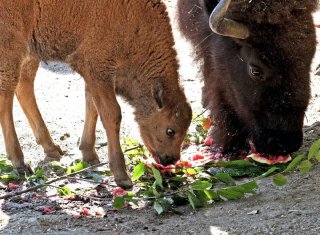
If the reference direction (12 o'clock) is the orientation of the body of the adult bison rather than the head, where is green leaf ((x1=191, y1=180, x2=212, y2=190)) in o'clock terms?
The green leaf is roughly at 3 o'clock from the adult bison.

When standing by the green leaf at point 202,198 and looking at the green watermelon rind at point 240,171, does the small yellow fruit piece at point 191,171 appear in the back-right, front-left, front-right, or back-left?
front-left

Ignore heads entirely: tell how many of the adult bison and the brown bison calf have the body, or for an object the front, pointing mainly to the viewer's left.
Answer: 0

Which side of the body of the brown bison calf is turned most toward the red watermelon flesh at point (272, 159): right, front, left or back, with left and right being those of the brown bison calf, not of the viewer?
front

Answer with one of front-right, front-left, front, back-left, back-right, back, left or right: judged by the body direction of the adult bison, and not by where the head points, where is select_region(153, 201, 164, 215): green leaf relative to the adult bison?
right

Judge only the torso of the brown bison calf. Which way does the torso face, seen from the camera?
to the viewer's right
